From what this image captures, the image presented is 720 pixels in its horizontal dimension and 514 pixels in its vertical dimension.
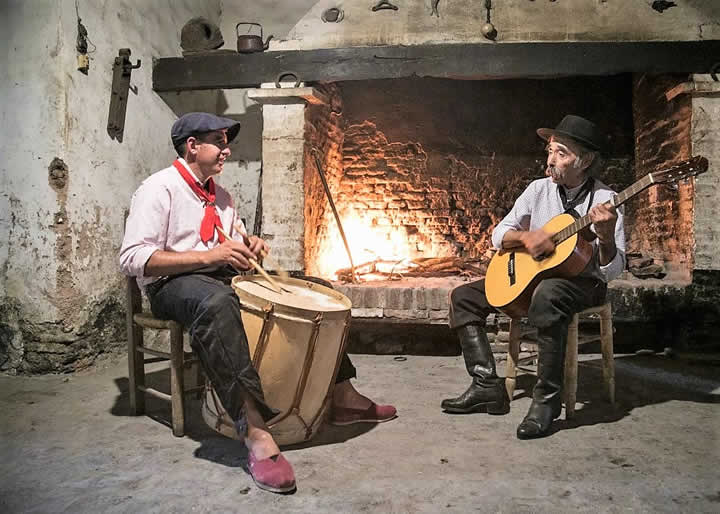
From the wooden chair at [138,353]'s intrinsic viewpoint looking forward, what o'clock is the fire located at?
The fire is roughly at 9 o'clock from the wooden chair.

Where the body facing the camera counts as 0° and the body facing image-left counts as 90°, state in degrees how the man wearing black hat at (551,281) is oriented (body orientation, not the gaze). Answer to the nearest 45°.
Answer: approximately 45°

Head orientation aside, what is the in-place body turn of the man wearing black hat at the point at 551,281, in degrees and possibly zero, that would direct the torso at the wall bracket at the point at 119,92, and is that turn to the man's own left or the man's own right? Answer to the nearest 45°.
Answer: approximately 45° to the man's own right

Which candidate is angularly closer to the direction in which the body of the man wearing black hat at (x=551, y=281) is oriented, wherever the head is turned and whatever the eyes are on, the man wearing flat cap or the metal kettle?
the man wearing flat cap

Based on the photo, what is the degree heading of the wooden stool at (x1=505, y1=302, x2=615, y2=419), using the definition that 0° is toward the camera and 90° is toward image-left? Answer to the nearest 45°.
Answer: approximately 45°

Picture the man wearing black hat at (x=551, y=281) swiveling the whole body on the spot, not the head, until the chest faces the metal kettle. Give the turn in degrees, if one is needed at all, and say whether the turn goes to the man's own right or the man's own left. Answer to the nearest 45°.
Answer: approximately 90° to the man's own right

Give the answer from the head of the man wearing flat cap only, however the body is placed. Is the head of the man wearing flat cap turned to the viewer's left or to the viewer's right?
to the viewer's right

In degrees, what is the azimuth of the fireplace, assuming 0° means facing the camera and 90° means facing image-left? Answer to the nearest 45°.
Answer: approximately 0°
